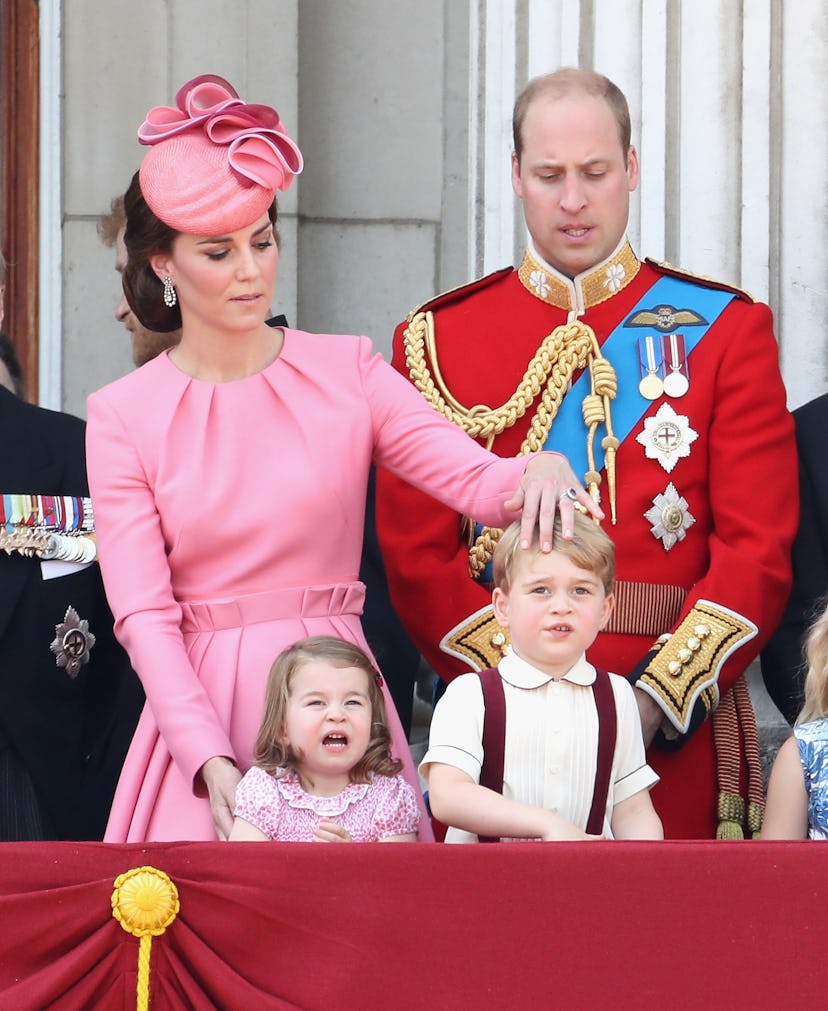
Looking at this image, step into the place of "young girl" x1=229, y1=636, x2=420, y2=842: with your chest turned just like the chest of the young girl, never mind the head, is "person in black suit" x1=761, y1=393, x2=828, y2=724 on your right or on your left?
on your left

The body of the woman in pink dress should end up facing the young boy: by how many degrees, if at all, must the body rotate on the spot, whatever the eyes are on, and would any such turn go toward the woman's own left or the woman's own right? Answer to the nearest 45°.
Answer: approximately 45° to the woman's own left

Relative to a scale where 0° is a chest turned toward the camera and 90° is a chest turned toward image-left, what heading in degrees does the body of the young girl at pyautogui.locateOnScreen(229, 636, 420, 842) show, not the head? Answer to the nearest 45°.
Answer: approximately 0°

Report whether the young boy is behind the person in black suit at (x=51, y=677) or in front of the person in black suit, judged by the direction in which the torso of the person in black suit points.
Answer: in front

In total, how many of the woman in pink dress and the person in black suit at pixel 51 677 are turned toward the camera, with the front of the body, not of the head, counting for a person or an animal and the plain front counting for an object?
2

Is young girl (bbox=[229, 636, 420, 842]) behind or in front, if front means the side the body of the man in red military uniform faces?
in front
